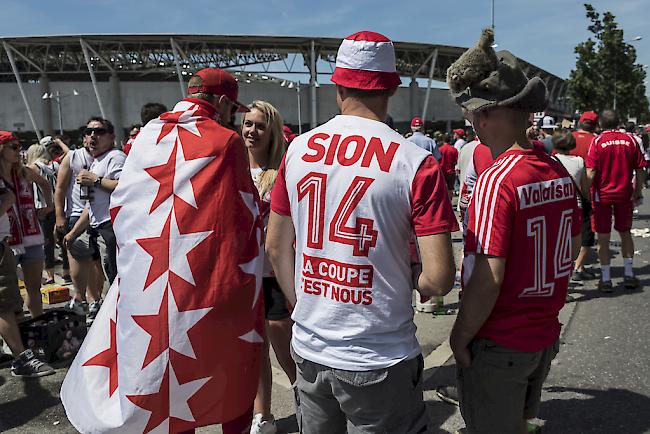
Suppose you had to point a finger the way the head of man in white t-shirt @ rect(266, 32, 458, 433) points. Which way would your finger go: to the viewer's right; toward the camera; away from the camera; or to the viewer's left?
away from the camera

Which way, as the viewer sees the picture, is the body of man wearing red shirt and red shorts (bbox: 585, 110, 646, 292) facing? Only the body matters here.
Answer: away from the camera

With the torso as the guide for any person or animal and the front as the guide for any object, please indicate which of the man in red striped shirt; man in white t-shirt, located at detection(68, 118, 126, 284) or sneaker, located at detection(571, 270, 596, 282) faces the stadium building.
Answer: the man in red striped shirt

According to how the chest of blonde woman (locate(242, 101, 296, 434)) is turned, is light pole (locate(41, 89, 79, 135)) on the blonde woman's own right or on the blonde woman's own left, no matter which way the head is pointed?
on the blonde woman's own right

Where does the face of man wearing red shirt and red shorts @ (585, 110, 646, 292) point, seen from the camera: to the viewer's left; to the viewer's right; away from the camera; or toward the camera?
away from the camera

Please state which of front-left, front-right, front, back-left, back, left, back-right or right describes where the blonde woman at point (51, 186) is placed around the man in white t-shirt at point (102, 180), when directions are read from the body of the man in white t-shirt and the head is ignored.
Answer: back-right

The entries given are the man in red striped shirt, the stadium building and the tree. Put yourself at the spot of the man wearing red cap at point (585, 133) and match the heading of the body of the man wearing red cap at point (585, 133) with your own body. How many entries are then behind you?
1

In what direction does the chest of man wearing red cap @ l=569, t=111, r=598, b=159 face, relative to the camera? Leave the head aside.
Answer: away from the camera

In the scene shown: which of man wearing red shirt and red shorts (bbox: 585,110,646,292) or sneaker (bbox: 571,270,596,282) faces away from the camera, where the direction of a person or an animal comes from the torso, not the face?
the man wearing red shirt and red shorts

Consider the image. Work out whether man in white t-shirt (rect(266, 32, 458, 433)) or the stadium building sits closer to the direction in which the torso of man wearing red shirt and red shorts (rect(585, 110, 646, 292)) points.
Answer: the stadium building

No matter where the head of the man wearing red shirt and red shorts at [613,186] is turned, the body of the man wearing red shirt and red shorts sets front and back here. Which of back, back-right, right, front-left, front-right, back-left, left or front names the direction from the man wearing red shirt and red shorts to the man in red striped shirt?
back

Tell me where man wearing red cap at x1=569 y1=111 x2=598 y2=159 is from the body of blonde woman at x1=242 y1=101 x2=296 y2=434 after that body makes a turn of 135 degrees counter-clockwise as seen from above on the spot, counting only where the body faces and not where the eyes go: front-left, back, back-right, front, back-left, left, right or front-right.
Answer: front-left
